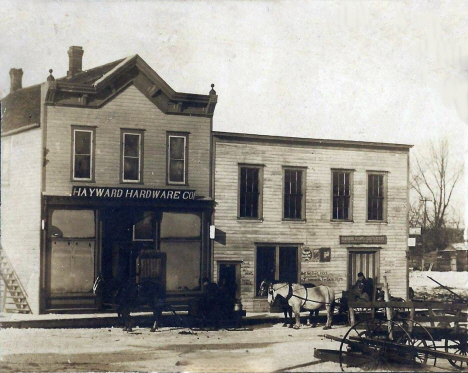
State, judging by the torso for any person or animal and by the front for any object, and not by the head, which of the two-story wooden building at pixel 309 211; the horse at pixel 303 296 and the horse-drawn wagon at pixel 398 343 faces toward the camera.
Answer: the two-story wooden building

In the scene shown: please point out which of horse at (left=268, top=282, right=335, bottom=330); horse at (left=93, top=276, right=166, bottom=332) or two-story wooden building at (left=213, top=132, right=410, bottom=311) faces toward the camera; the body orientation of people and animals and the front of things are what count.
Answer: the two-story wooden building

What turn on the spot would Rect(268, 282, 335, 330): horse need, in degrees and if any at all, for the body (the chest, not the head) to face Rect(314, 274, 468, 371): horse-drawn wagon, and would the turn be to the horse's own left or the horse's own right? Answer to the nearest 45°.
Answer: approximately 135° to the horse's own left

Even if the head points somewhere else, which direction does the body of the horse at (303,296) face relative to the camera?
to the viewer's left

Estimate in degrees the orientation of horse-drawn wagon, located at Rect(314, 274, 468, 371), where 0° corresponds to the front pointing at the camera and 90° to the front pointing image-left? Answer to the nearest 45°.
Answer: approximately 90°

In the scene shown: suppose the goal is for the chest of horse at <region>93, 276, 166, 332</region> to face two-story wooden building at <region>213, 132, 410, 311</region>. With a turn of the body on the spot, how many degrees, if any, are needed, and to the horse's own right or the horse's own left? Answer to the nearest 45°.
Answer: approximately 180°

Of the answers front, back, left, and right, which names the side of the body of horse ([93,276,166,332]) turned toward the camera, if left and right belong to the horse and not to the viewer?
left

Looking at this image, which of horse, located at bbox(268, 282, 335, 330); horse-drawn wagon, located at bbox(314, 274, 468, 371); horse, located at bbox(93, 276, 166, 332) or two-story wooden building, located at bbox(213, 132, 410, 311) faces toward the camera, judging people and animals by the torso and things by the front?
the two-story wooden building

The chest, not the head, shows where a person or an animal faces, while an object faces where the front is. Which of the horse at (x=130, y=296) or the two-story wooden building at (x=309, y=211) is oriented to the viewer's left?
the horse

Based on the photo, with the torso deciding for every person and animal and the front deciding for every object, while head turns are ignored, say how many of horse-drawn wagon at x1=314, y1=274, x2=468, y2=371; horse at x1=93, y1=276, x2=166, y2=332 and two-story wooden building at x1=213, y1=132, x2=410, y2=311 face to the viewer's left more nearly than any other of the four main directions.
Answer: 2

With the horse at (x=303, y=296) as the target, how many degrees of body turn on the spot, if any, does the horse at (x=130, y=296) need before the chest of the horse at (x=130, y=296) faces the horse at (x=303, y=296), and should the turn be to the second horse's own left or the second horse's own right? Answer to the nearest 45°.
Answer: approximately 180°

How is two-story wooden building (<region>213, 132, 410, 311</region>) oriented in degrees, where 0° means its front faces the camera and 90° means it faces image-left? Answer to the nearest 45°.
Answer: approximately 0°

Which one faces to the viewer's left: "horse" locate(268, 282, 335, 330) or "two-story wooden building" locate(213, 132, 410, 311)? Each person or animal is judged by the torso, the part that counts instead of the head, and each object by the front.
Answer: the horse
